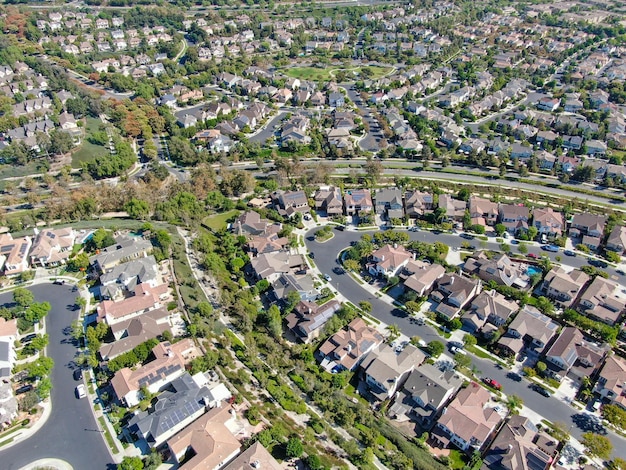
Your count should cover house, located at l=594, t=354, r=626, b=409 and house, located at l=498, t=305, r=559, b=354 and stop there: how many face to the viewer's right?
0

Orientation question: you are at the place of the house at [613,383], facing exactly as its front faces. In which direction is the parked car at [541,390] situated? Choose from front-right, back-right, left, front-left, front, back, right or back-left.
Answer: front

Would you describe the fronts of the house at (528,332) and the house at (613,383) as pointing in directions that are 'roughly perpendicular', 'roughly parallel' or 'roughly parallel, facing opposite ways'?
roughly parallel

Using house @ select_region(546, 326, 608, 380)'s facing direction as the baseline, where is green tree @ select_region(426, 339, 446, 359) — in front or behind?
in front

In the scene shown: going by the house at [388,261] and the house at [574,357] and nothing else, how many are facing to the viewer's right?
0

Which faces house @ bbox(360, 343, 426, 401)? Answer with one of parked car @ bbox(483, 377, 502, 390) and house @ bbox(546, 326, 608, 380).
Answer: house @ bbox(546, 326, 608, 380)

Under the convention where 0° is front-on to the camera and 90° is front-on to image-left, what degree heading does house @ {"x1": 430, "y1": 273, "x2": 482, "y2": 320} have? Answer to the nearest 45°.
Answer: approximately 45°

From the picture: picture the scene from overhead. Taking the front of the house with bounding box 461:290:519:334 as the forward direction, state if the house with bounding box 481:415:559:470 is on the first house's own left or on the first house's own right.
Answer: on the first house's own left

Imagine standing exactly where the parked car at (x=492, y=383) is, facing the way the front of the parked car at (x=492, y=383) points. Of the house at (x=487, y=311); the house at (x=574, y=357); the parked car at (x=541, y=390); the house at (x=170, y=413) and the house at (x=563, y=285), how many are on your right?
1

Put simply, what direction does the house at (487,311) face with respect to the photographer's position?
facing the viewer and to the left of the viewer

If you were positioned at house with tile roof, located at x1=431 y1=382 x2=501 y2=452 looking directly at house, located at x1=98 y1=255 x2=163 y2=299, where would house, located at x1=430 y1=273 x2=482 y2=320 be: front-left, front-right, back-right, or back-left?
front-right

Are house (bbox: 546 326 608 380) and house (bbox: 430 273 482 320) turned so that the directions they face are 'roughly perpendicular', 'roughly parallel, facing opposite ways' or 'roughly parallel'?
roughly parallel

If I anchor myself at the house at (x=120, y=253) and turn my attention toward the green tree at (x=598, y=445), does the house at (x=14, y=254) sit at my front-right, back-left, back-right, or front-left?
back-right

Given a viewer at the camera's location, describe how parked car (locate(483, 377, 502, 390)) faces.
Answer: facing the viewer and to the right of the viewer

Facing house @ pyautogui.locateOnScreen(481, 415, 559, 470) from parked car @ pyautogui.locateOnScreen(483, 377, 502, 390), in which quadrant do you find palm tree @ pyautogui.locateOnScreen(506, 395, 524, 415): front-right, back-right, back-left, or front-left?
front-left
